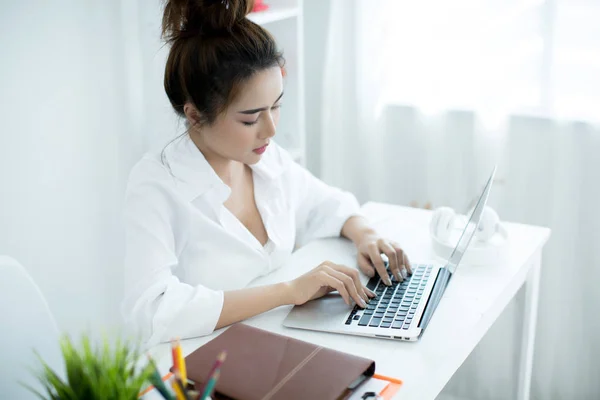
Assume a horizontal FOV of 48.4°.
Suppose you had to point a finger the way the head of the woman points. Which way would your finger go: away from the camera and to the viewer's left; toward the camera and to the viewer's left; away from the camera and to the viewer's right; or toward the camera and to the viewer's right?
toward the camera and to the viewer's right

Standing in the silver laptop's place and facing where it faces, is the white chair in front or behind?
in front

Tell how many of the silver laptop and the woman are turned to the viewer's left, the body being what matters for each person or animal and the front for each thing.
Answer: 1

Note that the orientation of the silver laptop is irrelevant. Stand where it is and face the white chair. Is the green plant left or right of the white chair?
left

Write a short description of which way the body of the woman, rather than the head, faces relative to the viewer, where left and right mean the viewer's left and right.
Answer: facing the viewer and to the right of the viewer

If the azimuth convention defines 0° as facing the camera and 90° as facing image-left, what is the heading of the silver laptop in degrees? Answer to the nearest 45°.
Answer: approximately 90°
